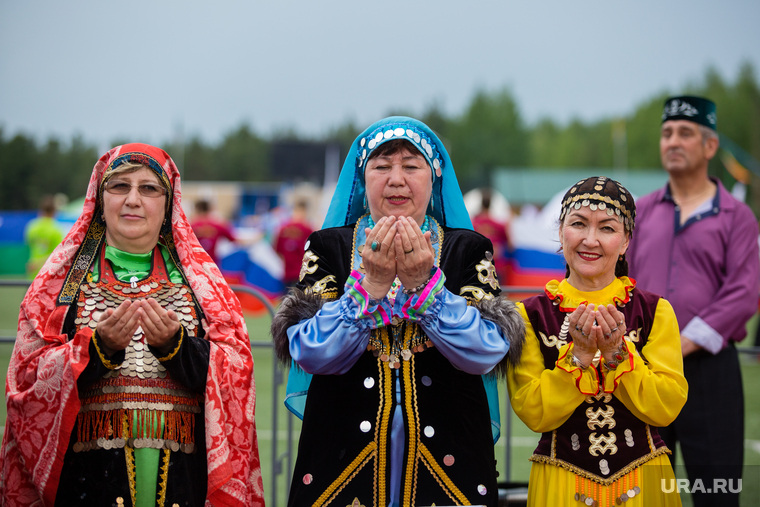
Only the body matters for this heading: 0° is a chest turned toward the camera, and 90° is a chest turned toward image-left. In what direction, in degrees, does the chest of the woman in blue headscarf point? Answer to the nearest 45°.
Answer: approximately 0°

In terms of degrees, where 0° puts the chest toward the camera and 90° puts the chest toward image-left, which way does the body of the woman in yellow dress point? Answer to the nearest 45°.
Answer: approximately 0°

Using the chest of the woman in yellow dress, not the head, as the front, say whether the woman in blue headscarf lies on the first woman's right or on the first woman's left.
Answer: on the first woman's right

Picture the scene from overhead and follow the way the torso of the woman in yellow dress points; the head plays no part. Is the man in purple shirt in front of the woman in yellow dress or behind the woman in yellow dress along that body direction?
behind

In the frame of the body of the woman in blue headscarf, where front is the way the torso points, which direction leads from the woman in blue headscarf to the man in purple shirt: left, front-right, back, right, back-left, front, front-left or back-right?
back-left

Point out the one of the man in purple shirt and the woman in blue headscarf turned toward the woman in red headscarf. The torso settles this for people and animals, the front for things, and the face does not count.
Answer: the man in purple shirt

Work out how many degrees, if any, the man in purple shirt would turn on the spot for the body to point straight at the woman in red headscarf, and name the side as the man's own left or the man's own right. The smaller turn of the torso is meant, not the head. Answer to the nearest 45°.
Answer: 0° — they already face them

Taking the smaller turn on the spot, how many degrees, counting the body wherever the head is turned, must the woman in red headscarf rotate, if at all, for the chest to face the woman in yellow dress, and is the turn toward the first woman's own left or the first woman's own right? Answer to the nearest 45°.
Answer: approximately 90° to the first woman's own left

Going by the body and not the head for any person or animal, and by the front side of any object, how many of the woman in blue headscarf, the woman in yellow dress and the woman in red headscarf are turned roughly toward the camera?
3

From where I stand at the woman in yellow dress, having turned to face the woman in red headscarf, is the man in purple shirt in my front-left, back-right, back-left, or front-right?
back-right
